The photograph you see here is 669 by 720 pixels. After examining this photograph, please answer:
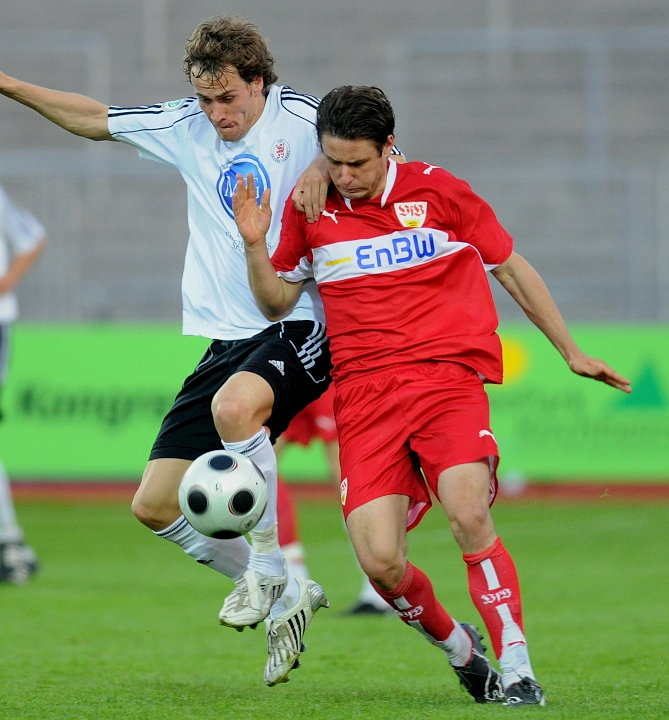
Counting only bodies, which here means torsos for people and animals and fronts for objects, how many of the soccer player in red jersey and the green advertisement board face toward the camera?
2

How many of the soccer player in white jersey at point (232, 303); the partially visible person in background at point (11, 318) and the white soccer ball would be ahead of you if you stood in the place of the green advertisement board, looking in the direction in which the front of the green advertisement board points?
3

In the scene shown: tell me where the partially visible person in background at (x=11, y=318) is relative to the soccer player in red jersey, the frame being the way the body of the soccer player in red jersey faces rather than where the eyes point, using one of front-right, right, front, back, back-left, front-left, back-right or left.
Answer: back-right

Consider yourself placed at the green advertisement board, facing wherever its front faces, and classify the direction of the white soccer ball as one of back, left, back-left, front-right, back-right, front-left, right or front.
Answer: front

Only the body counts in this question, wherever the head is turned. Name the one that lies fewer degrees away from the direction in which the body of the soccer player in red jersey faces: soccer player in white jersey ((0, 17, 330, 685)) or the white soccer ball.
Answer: the white soccer ball

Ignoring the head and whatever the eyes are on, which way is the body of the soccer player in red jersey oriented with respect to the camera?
toward the camera

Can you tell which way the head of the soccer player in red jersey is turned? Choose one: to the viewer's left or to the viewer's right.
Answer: to the viewer's left

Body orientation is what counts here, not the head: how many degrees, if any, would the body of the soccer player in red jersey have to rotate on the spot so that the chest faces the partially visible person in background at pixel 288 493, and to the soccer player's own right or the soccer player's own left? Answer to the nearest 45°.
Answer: approximately 180°

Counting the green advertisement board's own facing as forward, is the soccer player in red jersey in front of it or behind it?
in front

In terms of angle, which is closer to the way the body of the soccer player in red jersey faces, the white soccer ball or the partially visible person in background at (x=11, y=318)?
the white soccer ball

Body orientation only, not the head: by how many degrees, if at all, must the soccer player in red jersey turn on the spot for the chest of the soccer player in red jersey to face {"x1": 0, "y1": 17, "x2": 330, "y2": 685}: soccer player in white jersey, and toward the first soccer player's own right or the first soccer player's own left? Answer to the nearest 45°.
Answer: approximately 135° to the first soccer player's own right

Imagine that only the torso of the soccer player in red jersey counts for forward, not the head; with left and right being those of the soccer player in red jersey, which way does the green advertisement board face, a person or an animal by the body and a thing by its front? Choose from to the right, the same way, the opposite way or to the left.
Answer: the same way

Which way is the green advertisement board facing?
toward the camera
